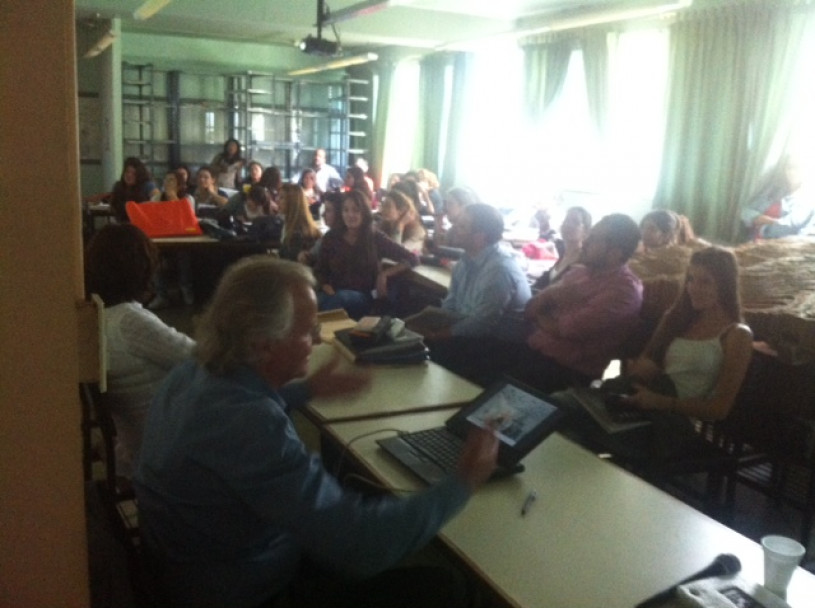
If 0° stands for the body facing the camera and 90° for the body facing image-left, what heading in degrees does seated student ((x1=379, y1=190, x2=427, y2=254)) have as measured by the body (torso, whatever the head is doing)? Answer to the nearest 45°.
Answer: approximately 45°

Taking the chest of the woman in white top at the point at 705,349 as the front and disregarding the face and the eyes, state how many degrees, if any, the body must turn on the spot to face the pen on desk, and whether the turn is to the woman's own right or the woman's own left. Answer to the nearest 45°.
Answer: approximately 45° to the woman's own left

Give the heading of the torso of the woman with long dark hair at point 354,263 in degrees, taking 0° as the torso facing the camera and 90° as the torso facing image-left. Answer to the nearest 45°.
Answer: approximately 45°

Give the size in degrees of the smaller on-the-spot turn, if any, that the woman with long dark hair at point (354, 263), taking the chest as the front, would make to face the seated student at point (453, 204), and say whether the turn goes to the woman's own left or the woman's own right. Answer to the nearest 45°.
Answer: approximately 180°

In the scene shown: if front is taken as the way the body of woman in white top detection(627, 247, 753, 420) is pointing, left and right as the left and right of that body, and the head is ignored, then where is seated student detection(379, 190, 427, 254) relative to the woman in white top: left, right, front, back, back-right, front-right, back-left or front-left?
right

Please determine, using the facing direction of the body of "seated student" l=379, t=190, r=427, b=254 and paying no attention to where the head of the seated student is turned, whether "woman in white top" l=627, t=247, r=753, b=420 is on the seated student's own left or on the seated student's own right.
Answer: on the seated student's own left

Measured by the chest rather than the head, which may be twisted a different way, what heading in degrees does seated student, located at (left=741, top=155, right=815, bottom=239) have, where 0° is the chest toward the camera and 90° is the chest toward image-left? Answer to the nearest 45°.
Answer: approximately 45°

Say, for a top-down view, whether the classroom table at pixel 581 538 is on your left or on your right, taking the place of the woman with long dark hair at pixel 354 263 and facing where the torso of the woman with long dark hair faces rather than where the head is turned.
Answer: on your left
